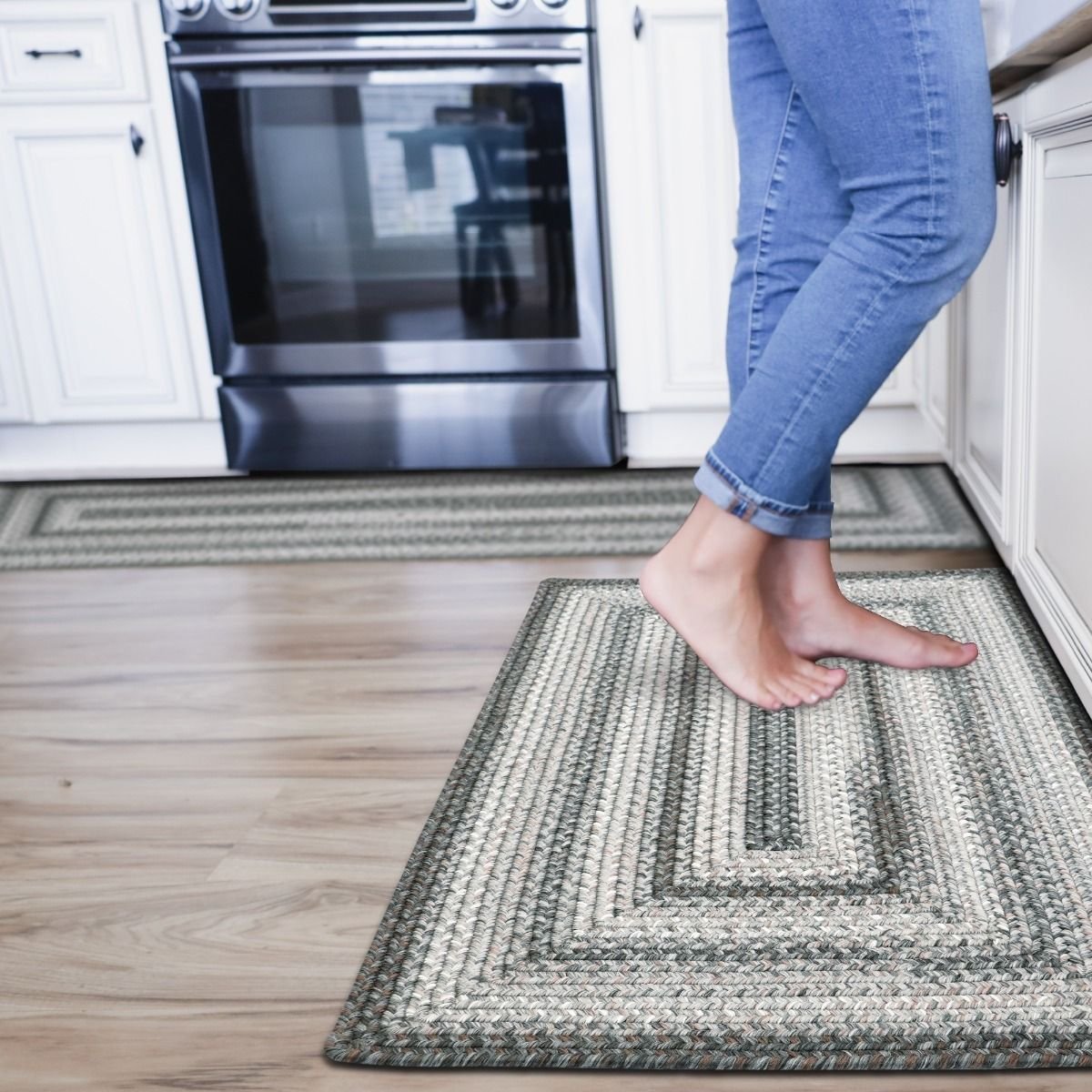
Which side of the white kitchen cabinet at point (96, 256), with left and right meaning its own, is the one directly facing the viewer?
front

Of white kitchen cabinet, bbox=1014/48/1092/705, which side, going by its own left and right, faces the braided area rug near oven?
front

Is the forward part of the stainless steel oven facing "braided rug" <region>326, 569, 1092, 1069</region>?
yes

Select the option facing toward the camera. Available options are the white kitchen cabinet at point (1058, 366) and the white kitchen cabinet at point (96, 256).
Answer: the white kitchen cabinet at point (96, 256)

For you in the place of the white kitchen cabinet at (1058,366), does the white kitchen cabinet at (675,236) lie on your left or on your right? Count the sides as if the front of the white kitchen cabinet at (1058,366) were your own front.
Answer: on your right

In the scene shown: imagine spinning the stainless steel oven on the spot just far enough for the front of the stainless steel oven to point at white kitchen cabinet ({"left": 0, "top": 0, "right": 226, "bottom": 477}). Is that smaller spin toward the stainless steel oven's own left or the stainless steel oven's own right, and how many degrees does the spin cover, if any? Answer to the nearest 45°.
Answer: approximately 90° to the stainless steel oven's own right

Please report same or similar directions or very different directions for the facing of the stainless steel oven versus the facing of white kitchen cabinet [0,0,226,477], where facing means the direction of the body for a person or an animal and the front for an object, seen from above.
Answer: same or similar directions

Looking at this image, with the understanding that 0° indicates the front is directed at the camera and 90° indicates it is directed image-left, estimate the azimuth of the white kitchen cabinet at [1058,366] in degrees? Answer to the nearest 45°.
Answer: approximately 90°

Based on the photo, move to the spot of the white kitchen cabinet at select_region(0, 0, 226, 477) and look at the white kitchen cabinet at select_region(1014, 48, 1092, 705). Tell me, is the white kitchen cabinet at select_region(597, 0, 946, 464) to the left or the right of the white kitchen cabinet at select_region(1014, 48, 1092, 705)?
left

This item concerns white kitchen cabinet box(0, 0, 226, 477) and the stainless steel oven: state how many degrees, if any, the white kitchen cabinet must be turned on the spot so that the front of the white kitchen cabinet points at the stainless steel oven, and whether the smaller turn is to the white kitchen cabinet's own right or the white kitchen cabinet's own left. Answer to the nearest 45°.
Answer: approximately 45° to the white kitchen cabinet's own left

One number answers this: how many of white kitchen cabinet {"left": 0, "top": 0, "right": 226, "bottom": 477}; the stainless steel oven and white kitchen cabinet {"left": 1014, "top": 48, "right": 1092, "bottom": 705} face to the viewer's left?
1

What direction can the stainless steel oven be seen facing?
toward the camera
